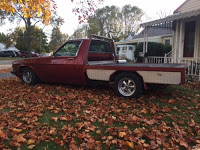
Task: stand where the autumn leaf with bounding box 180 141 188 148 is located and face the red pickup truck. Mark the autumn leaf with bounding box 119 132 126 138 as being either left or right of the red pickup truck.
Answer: left

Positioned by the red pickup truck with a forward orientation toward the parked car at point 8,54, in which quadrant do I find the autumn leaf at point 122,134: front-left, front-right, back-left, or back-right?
back-left

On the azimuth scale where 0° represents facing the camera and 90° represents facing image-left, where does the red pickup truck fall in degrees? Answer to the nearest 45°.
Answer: approximately 135°

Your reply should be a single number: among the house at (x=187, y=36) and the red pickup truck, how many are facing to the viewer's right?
0

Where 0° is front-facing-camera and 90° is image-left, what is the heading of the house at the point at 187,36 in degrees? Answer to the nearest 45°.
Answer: approximately 45°

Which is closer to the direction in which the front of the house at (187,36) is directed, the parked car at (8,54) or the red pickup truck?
the red pickup truck

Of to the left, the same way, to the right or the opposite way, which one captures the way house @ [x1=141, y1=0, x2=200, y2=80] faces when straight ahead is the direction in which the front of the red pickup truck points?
to the left

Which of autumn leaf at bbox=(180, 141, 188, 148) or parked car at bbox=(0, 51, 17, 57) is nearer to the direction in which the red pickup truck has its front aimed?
the parked car

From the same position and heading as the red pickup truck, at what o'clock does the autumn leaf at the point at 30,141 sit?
The autumn leaf is roughly at 8 o'clock from the red pickup truck.
